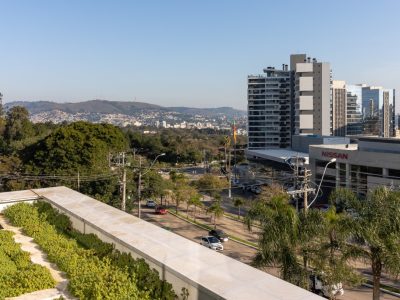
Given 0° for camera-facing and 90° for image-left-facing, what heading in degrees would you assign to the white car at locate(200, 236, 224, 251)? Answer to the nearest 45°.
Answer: approximately 315°

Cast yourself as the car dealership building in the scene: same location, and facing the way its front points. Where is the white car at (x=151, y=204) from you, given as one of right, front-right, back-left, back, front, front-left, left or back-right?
front-right

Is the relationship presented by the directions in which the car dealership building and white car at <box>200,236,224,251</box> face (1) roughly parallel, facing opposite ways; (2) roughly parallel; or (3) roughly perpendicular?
roughly perpendicular

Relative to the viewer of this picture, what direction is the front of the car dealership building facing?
facing the viewer and to the left of the viewer

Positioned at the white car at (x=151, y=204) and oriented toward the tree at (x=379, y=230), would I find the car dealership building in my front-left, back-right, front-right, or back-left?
front-left

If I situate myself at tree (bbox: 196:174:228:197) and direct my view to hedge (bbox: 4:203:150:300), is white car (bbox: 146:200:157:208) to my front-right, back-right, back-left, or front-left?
front-right

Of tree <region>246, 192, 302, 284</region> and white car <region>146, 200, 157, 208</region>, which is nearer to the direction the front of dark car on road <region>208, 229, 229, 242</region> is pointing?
the tree

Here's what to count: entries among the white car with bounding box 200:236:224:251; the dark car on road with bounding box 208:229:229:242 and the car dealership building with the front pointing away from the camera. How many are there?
0
